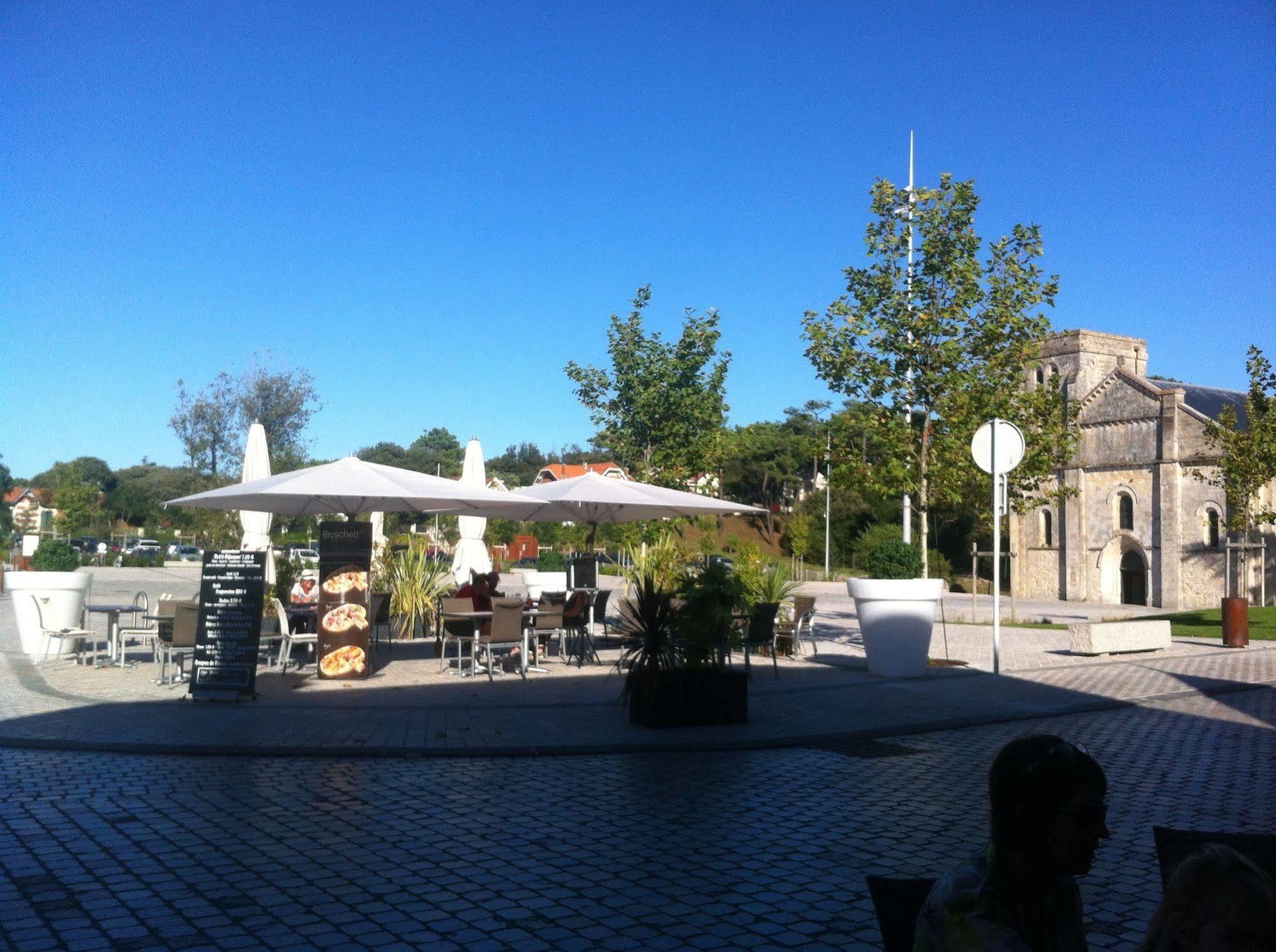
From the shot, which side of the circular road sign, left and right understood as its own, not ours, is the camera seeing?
back

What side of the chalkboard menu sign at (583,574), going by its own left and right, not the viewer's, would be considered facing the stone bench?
left

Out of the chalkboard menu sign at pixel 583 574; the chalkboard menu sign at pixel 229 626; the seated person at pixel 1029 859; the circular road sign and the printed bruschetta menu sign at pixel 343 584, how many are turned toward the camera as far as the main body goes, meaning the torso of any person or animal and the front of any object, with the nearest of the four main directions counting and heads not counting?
3

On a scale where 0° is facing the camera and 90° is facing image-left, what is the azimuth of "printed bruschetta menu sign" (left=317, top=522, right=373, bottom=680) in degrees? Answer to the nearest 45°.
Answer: approximately 0°

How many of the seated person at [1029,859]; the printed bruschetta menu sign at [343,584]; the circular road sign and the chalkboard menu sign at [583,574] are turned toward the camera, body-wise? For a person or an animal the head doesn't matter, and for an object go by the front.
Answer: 2

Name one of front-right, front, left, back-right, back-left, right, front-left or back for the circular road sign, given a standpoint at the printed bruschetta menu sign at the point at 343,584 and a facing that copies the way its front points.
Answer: left

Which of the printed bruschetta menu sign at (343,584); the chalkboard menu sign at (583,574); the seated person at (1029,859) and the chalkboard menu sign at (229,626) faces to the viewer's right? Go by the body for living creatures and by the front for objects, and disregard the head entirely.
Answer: the seated person

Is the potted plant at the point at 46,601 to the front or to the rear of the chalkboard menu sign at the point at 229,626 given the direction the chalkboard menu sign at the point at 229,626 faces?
to the rear

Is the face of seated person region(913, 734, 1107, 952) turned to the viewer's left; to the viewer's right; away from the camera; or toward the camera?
to the viewer's right

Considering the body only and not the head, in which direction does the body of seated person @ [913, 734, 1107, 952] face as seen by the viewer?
to the viewer's right
